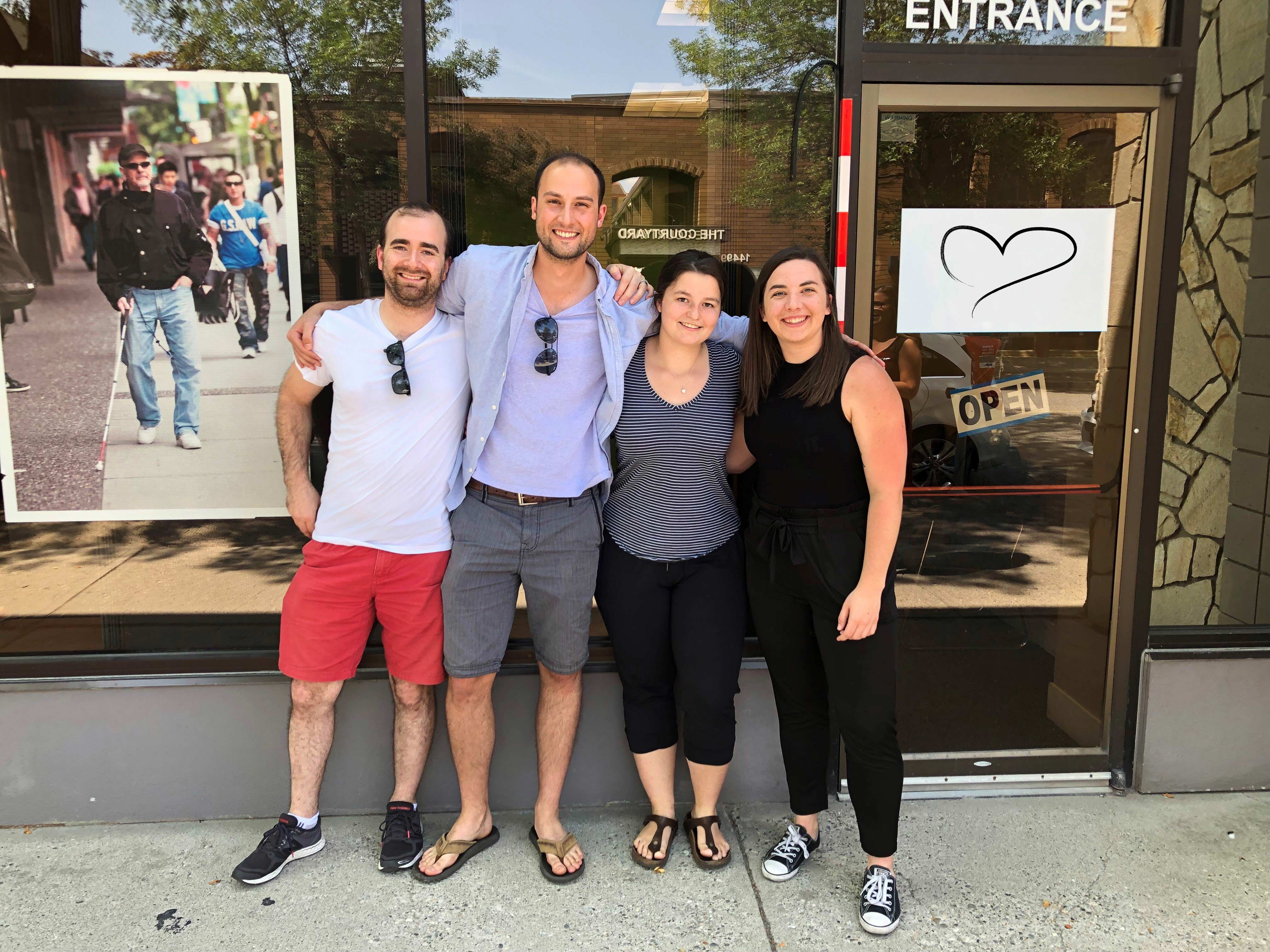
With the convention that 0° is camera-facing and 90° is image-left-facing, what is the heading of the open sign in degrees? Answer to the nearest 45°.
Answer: approximately 0°

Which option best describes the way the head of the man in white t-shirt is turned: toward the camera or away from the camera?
toward the camera

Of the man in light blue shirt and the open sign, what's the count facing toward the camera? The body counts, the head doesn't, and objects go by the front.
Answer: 2

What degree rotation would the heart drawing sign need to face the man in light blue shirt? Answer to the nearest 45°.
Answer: approximately 45° to its right

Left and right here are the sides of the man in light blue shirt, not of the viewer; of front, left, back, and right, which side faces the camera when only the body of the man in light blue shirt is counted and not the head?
front

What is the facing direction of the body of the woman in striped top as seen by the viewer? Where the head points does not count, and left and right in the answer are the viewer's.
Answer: facing the viewer

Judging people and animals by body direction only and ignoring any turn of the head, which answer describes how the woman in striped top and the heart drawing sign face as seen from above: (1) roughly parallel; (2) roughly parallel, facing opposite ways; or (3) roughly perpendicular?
roughly parallel
